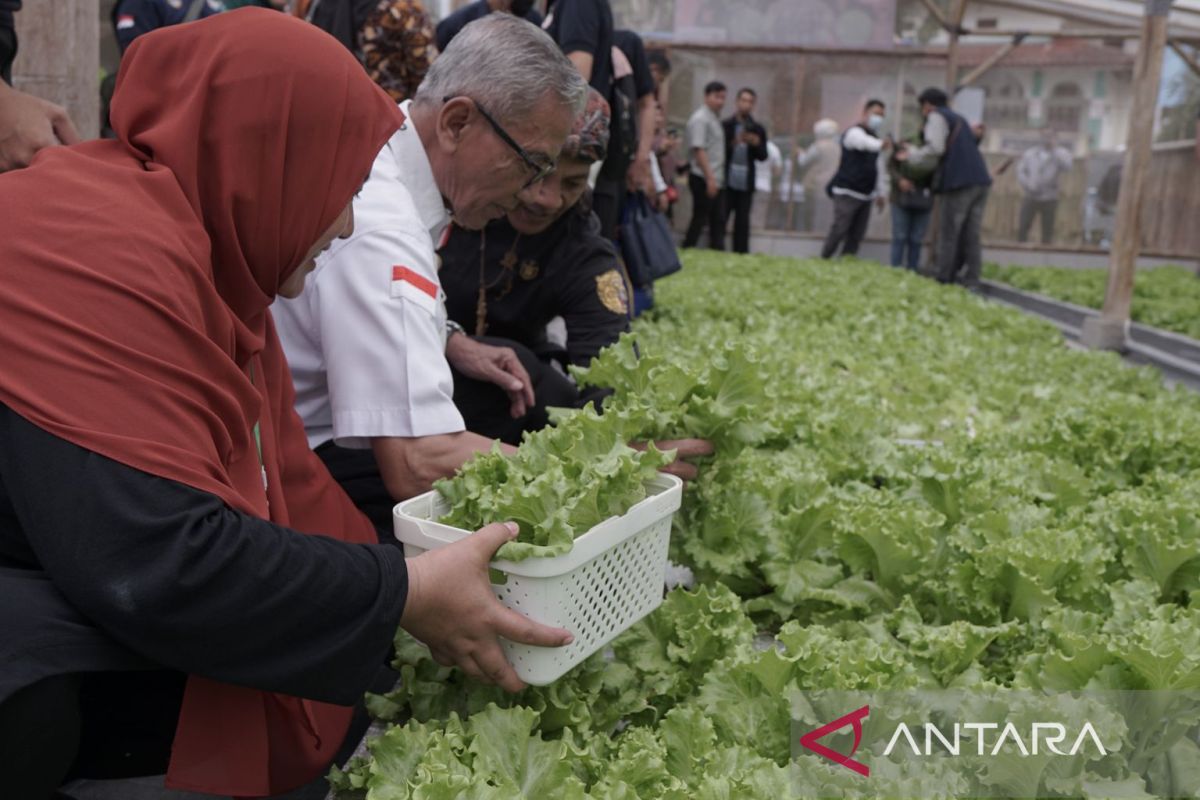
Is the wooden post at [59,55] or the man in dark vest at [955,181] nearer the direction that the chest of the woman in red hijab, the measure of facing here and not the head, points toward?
the man in dark vest

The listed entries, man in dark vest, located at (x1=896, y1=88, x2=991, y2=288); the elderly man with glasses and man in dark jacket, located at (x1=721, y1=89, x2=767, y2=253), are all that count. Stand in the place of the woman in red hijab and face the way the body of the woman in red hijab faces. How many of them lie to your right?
0

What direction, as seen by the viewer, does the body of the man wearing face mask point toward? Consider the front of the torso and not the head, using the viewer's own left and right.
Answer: facing the viewer and to the right of the viewer

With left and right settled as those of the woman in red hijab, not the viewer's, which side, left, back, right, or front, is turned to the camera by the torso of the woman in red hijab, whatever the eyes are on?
right

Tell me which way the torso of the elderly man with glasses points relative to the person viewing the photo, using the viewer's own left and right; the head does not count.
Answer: facing to the right of the viewer

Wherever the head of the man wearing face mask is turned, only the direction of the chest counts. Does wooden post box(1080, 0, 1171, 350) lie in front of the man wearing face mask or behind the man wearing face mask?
in front

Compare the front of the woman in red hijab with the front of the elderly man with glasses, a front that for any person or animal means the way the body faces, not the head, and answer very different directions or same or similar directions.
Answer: same or similar directions

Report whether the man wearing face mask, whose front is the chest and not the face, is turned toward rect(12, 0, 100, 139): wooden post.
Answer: no

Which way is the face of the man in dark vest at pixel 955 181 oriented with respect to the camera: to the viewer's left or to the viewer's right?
to the viewer's left

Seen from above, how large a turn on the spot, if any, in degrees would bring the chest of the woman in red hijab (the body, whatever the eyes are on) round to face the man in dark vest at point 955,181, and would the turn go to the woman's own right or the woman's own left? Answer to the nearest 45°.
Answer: approximately 45° to the woman's own left

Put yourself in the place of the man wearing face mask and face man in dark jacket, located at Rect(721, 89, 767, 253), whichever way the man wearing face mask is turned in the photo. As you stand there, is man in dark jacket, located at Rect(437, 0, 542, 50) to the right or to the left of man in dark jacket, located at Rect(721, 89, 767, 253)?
left

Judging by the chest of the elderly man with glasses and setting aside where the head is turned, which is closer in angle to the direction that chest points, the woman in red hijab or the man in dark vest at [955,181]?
the man in dark vest

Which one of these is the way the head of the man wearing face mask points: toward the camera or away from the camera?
toward the camera

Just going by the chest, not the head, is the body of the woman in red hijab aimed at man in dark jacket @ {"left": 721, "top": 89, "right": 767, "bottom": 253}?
no

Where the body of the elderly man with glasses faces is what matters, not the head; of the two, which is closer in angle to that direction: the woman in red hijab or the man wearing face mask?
the man wearing face mask

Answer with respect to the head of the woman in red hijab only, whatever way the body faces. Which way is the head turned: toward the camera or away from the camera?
away from the camera
